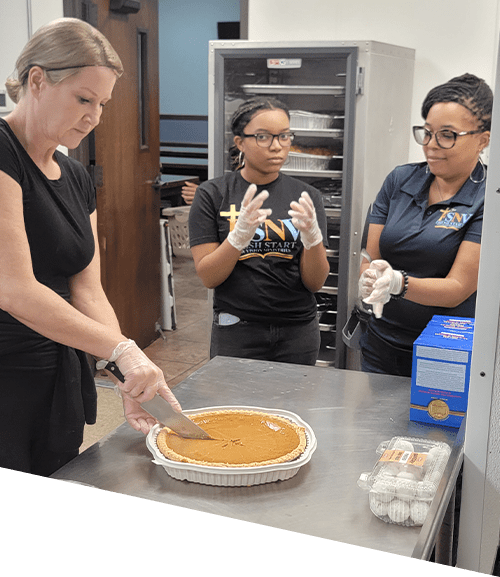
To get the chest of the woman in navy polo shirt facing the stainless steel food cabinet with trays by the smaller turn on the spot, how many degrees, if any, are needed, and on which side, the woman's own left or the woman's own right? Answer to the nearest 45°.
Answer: approximately 135° to the woman's own right

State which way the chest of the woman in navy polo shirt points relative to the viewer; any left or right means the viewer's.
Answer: facing the viewer and to the left of the viewer

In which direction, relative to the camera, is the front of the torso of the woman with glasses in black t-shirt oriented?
toward the camera

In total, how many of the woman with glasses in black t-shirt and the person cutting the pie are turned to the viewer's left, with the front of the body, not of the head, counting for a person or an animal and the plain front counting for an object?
0

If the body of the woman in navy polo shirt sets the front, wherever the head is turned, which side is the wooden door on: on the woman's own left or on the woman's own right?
on the woman's own right

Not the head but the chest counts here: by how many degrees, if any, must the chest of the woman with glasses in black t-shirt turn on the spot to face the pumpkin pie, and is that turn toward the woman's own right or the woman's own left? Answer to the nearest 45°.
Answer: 0° — they already face it

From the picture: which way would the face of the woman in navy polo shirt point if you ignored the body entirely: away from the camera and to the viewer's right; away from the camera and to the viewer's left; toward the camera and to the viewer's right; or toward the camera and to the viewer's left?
toward the camera and to the viewer's left

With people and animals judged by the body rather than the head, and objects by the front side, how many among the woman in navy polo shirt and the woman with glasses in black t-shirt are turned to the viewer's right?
0

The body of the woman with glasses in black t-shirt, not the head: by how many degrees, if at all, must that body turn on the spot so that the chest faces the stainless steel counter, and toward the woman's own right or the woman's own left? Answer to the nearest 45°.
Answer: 0° — they already face it
